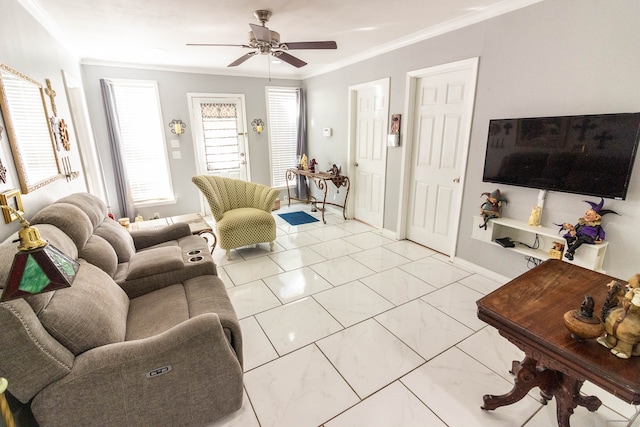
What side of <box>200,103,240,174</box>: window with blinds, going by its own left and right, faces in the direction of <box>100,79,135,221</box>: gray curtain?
right

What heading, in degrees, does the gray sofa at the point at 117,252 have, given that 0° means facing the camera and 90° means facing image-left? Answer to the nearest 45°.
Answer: approximately 270°

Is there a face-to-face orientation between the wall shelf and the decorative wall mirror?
yes

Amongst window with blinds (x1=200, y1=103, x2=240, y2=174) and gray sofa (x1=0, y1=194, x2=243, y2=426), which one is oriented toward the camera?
the window with blinds

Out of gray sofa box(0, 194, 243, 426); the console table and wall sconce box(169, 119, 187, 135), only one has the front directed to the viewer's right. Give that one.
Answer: the gray sofa

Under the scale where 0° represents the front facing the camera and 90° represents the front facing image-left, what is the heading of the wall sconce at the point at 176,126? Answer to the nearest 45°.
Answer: approximately 0°

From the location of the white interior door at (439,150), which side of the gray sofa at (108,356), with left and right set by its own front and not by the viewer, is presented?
front

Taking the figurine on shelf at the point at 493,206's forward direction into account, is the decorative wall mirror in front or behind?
in front

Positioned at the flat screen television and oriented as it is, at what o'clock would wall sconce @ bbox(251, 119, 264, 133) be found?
The wall sconce is roughly at 2 o'clock from the flat screen television.

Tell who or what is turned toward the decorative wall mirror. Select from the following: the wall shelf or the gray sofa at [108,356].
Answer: the wall shelf

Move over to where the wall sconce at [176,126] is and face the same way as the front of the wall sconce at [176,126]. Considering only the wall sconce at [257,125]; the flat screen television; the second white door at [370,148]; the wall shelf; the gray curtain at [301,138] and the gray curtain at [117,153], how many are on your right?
1

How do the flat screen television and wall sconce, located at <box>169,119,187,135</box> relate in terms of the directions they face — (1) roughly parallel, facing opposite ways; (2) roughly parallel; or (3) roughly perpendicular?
roughly perpendicular

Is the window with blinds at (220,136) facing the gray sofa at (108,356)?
yes

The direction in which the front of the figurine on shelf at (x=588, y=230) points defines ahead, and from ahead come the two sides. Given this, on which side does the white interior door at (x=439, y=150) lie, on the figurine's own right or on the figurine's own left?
on the figurine's own right

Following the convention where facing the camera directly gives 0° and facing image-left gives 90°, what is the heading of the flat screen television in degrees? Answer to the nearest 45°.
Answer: approximately 45°

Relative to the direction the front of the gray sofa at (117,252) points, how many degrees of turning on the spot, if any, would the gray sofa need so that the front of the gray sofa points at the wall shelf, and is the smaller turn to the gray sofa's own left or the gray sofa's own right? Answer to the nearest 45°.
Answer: approximately 45° to the gray sofa's own right

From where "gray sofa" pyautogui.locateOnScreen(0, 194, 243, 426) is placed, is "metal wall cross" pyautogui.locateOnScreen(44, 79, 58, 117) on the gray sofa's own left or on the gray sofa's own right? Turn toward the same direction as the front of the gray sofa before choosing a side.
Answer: on the gray sofa's own left

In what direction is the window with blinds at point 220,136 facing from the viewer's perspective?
toward the camera
